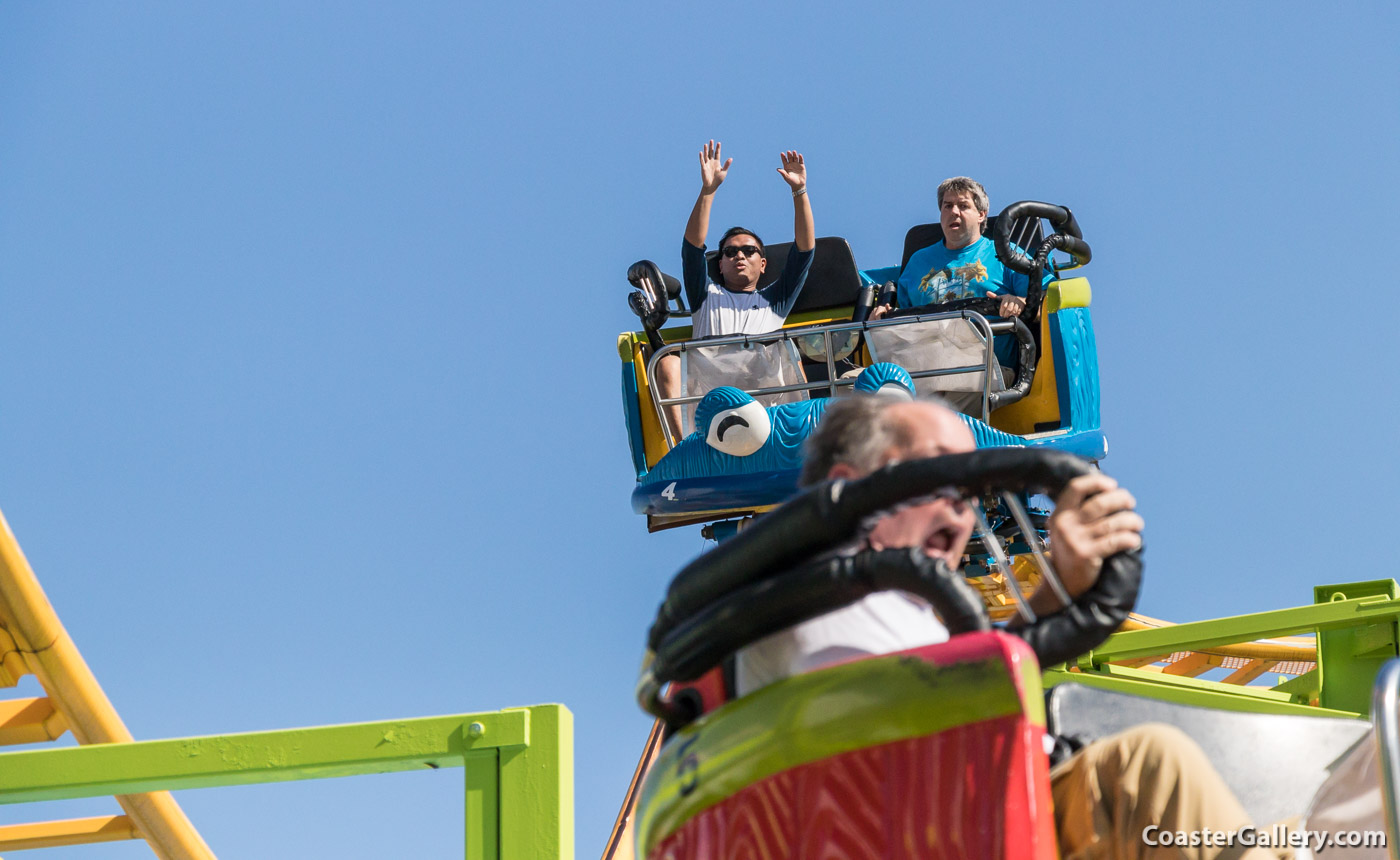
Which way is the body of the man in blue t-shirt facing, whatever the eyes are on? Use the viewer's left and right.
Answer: facing the viewer

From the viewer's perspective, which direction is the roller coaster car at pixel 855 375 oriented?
toward the camera

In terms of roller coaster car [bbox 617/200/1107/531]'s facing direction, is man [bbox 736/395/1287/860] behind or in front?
in front

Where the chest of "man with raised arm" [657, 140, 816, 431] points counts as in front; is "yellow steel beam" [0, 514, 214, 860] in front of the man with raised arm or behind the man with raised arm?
in front

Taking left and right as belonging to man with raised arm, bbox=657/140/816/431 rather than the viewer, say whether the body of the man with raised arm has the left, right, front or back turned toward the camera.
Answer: front

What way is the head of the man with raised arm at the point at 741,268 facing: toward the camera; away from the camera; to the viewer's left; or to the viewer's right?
toward the camera

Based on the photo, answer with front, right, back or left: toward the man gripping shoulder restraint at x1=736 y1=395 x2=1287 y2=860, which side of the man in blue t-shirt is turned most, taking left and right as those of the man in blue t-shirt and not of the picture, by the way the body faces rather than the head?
front

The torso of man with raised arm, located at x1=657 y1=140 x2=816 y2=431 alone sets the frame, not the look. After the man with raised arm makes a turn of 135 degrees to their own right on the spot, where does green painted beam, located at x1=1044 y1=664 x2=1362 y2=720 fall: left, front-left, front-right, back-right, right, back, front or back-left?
back

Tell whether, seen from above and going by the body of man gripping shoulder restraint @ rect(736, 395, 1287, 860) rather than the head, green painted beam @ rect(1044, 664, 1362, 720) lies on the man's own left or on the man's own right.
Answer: on the man's own left

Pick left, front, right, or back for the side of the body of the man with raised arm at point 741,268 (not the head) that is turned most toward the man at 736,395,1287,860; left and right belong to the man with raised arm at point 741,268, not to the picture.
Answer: front
